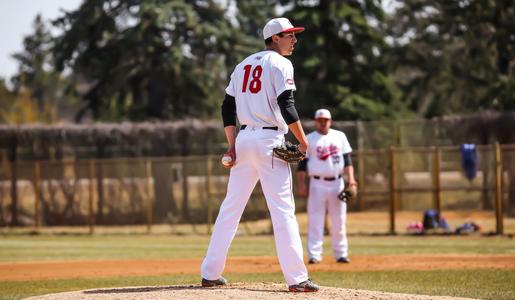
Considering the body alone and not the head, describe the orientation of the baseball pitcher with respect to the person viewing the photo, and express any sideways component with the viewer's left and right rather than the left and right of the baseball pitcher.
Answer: facing away from the viewer and to the right of the viewer

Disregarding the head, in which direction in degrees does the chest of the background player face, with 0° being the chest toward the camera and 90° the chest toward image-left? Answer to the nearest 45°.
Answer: approximately 0°

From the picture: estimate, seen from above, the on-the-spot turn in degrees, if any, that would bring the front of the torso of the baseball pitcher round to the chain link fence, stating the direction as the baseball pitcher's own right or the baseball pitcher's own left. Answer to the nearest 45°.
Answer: approximately 45° to the baseball pitcher's own left
